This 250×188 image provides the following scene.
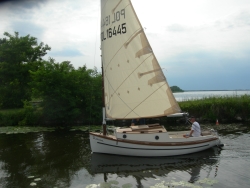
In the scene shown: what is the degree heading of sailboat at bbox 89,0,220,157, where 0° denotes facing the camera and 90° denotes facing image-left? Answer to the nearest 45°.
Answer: approximately 90°
